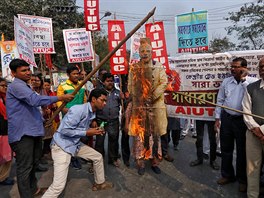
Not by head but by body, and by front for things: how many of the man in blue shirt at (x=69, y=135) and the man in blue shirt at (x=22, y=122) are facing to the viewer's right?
2

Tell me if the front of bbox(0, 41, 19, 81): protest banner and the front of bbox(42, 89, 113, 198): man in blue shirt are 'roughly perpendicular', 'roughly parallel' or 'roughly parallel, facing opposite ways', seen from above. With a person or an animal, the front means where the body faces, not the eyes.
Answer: roughly perpendicular

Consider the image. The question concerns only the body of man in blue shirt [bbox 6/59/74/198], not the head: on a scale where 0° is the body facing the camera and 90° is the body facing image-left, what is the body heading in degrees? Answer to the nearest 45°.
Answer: approximately 270°

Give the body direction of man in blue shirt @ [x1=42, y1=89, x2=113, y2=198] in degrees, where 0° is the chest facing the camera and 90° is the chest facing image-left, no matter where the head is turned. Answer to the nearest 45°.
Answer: approximately 270°

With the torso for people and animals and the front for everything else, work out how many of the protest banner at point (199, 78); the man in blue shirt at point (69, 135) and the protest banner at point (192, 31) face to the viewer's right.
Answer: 1

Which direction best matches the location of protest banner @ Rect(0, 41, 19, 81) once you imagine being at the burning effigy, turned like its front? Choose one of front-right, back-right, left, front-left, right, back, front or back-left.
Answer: back-right
